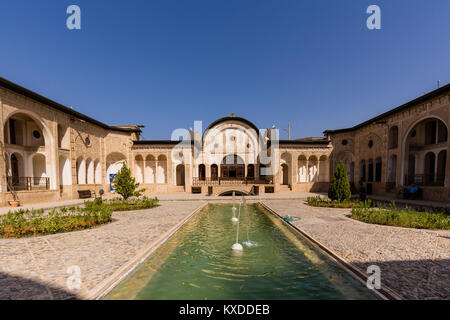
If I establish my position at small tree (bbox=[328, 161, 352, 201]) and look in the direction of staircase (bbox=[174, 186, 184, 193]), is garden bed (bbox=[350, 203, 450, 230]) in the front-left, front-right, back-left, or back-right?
back-left

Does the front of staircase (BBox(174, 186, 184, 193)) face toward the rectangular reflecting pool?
yes

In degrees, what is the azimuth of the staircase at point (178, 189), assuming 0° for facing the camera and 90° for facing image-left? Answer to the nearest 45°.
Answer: approximately 0°
